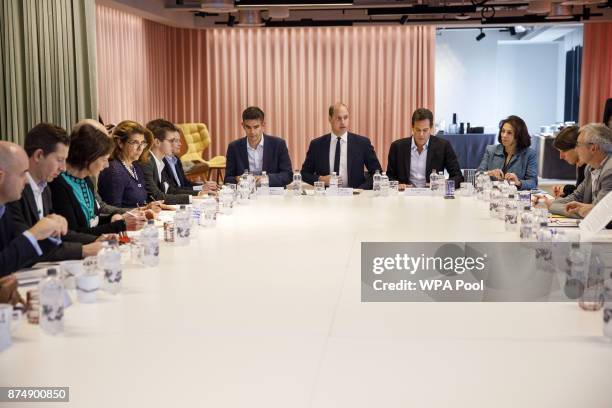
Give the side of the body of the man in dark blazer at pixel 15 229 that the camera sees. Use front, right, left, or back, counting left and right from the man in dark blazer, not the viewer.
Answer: right

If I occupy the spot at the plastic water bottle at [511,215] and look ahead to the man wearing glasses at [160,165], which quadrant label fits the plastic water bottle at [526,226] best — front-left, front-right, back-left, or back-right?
back-left

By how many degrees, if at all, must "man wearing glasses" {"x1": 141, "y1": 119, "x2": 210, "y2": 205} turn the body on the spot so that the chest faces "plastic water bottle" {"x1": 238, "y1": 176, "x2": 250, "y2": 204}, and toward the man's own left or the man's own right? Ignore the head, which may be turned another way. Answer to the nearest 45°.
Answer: approximately 45° to the man's own right

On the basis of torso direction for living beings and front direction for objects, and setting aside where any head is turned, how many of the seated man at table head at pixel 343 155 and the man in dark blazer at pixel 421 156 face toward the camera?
2

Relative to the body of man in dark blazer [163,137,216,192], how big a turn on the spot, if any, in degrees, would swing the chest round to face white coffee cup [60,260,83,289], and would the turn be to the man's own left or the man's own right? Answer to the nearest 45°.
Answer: approximately 90° to the man's own right

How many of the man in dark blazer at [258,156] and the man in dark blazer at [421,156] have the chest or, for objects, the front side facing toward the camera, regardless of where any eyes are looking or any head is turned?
2

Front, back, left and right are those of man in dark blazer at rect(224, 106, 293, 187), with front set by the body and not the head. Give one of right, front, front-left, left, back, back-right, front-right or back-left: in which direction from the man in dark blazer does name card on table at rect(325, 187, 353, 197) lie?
front-left

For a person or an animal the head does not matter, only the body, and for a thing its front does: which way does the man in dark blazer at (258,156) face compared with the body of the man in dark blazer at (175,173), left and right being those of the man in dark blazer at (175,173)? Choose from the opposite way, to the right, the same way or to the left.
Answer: to the right

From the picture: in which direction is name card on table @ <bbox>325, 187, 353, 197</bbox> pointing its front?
toward the camera

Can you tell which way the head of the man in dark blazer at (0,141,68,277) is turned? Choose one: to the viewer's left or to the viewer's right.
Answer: to the viewer's right

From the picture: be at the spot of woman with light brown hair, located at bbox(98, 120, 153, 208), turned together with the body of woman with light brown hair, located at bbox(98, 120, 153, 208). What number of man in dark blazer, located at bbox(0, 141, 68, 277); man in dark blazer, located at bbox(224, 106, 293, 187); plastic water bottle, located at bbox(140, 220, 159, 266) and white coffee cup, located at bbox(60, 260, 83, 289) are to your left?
1

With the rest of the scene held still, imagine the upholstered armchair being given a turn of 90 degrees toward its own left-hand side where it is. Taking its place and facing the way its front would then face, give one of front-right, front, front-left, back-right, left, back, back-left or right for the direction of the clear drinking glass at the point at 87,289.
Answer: back-right

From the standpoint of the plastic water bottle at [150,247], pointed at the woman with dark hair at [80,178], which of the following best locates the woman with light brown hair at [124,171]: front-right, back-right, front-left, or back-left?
front-right

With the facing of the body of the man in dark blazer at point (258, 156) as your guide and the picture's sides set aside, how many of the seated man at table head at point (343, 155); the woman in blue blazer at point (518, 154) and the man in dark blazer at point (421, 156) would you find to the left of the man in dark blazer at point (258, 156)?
3

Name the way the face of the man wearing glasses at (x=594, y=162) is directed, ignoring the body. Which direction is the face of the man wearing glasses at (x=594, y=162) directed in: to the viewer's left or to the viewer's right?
to the viewer's left

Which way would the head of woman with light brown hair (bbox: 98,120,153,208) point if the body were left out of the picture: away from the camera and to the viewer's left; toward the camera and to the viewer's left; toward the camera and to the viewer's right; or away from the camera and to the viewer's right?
toward the camera and to the viewer's right

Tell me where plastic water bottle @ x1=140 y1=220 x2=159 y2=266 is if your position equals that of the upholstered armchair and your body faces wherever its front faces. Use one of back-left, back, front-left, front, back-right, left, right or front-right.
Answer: front-right

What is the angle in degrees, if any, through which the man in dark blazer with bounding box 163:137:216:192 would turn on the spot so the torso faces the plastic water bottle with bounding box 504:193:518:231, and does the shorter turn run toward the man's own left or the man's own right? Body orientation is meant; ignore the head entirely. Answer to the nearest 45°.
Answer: approximately 45° to the man's own right

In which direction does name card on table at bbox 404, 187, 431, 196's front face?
toward the camera

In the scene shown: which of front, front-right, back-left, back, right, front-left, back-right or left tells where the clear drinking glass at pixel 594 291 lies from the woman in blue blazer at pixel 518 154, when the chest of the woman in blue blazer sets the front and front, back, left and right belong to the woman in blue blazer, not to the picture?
front-left
